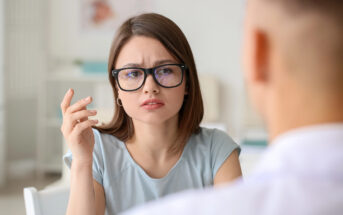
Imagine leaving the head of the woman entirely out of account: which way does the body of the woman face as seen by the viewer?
toward the camera

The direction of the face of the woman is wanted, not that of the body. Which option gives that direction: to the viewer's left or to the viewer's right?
to the viewer's right
